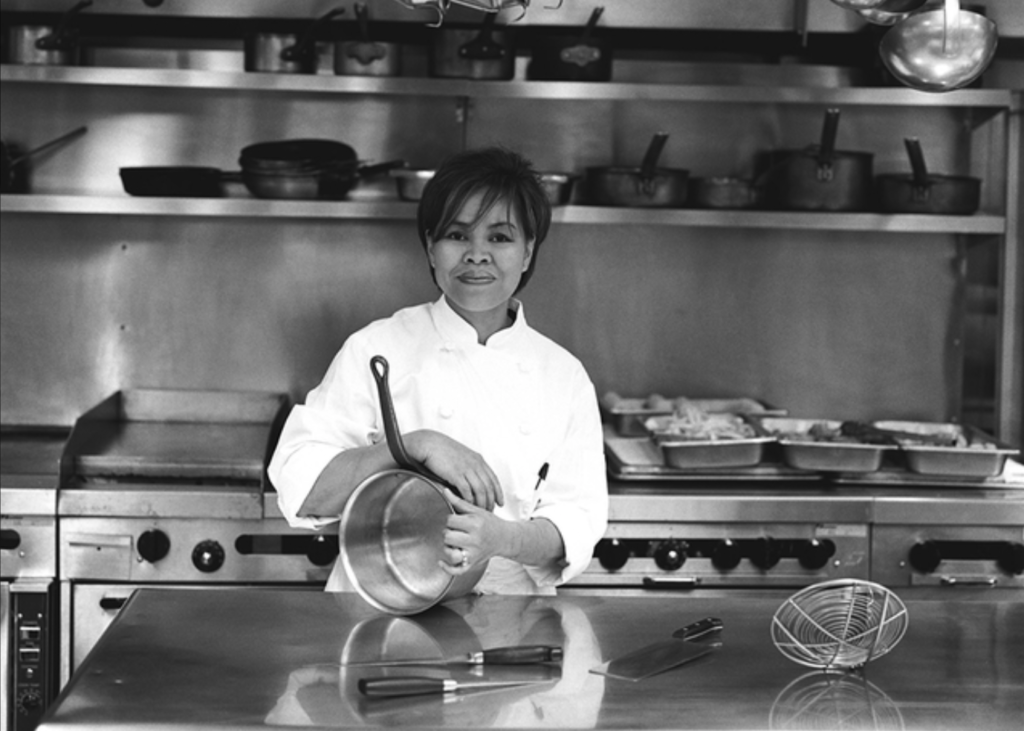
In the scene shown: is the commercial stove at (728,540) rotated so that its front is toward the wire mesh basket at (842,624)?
yes

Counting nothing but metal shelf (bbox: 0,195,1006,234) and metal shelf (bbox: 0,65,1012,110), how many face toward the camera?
2

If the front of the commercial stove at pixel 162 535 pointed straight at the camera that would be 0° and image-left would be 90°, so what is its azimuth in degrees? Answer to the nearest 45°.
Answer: approximately 0°

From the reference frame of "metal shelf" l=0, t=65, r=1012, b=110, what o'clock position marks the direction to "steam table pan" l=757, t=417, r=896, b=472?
The steam table pan is roughly at 10 o'clock from the metal shelf.

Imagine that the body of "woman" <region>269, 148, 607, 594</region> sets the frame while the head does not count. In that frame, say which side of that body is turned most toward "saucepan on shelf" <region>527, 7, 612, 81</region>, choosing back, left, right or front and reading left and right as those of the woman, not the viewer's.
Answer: back

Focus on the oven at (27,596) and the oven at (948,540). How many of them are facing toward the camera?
2

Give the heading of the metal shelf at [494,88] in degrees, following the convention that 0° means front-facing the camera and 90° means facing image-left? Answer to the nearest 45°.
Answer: approximately 0°
